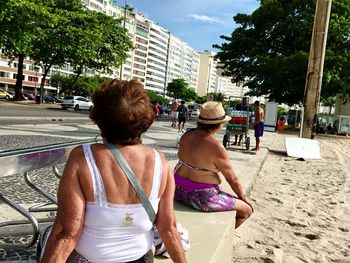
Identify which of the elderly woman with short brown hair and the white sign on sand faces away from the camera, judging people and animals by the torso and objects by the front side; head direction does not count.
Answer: the elderly woman with short brown hair

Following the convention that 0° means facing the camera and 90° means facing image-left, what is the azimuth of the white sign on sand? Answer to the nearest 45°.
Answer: approximately 0°

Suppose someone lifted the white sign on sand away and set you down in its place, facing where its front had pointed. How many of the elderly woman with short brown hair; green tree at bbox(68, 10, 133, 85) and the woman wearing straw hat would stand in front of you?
2

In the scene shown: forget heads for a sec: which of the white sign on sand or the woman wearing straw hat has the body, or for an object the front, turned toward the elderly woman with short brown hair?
the white sign on sand

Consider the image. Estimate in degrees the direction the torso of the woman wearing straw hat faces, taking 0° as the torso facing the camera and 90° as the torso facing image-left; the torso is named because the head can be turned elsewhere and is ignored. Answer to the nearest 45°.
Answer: approximately 225°

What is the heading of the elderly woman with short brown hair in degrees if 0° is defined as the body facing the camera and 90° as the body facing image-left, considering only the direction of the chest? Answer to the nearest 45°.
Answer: approximately 180°

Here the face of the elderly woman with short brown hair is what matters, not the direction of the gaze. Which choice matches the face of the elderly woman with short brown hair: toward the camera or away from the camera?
away from the camera

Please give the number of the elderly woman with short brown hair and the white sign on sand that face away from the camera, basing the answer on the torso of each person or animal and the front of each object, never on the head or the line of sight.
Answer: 1

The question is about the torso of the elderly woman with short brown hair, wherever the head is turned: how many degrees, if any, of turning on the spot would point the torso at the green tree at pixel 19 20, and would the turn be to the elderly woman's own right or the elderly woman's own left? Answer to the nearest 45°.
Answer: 0° — they already face it
